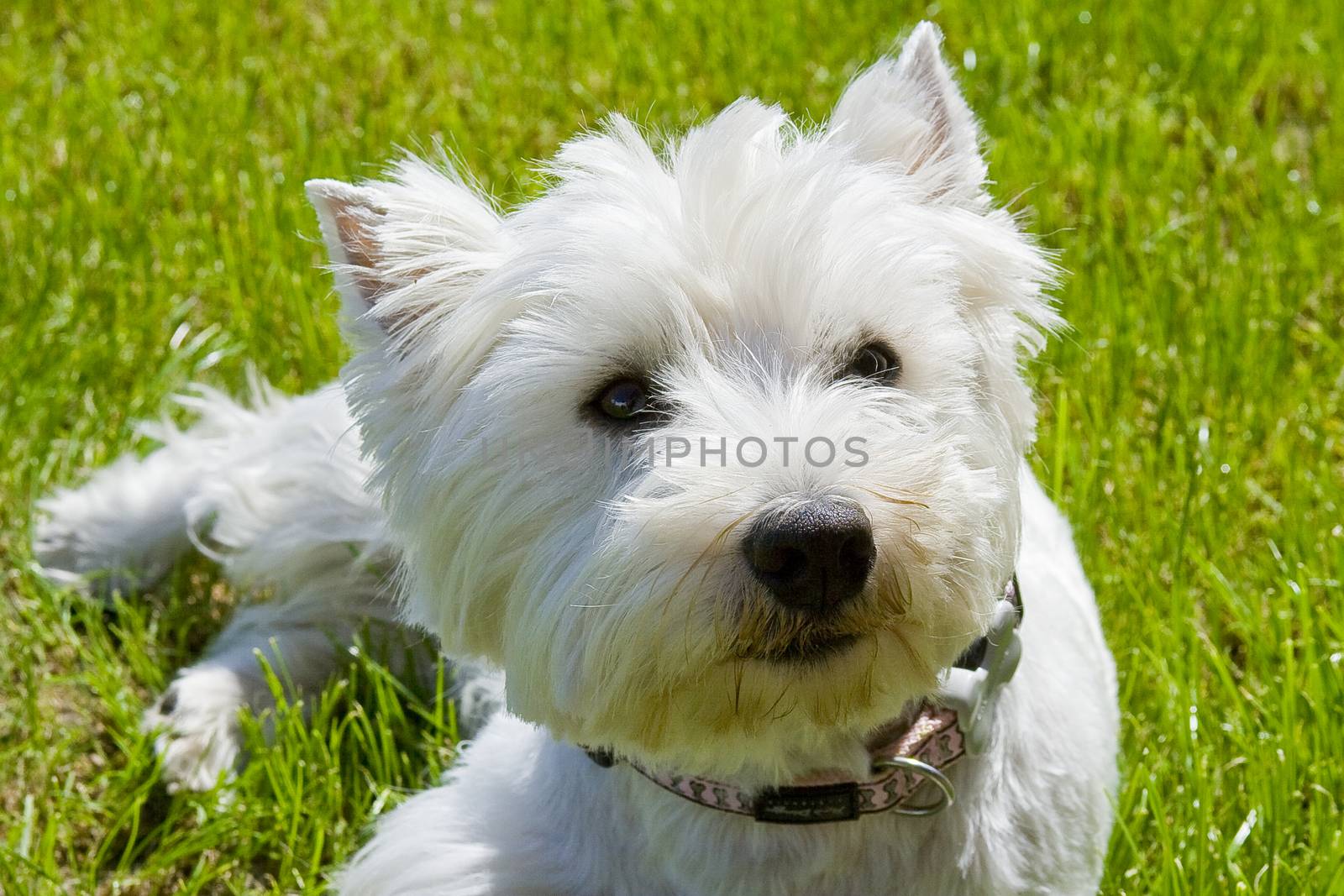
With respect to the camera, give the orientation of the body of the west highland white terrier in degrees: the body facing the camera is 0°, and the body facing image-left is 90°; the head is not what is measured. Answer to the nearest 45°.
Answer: approximately 315°
